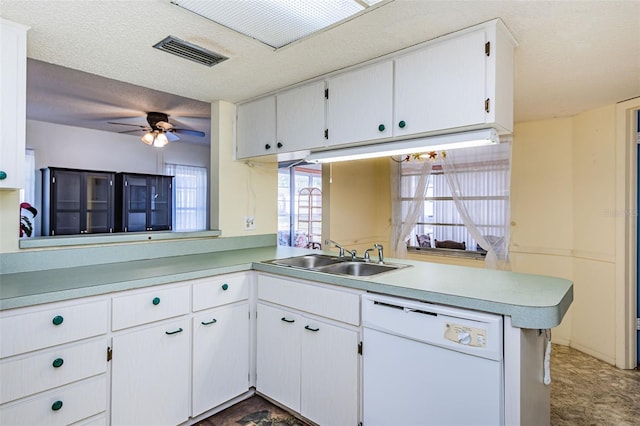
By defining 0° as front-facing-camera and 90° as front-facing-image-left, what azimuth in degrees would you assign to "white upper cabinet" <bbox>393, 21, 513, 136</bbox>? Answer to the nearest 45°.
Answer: approximately 45°

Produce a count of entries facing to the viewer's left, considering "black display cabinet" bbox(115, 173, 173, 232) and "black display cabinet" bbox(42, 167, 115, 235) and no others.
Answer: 0

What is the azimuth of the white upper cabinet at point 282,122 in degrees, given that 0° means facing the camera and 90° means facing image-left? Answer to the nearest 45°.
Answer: approximately 45°

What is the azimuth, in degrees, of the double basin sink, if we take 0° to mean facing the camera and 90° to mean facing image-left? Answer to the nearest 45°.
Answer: approximately 45°

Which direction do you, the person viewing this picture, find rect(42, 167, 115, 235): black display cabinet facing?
facing the viewer and to the right of the viewer

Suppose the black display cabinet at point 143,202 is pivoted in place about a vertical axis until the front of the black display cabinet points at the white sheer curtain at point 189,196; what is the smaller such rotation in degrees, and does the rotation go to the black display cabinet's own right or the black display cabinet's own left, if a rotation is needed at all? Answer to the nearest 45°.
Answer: approximately 90° to the black display cabinet's own left

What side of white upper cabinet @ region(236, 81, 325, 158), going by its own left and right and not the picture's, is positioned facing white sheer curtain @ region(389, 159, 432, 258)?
back

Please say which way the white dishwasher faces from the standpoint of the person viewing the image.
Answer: facing the viewer and to the left of the viewer
